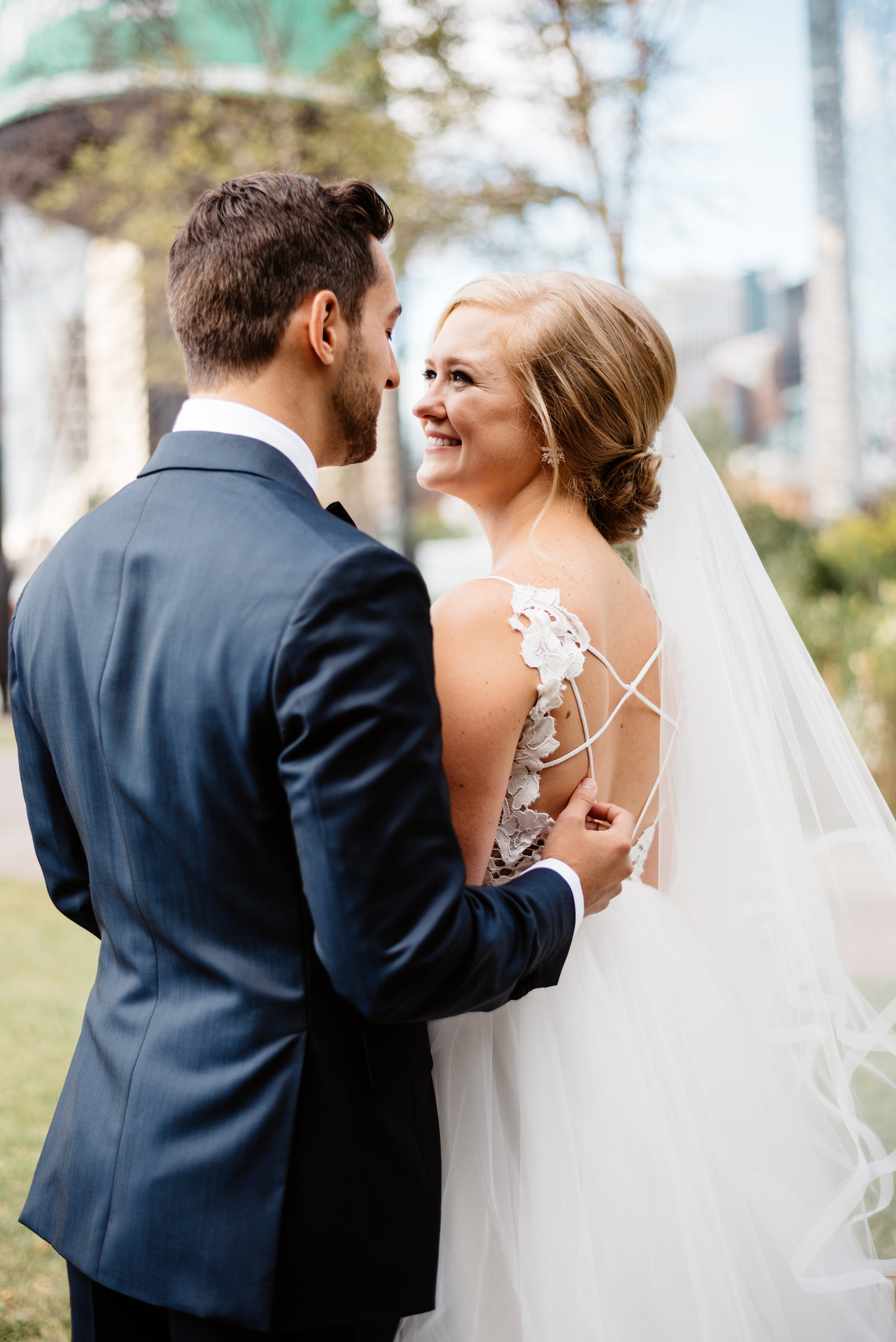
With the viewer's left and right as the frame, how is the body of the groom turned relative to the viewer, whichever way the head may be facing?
facing away from the viewer and to the right of the viewer

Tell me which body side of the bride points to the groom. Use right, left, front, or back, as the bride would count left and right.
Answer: left

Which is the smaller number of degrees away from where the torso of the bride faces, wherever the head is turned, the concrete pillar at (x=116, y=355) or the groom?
the concrete pillar

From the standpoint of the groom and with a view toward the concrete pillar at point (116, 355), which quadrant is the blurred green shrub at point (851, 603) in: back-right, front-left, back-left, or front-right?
front-right

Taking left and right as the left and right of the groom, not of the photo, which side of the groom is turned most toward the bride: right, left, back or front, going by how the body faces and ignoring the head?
front

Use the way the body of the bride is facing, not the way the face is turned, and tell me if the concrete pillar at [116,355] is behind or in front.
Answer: in front

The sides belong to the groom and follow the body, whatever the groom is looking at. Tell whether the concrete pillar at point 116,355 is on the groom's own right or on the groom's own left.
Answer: on the groom's own left

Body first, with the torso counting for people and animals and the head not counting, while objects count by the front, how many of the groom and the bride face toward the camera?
0

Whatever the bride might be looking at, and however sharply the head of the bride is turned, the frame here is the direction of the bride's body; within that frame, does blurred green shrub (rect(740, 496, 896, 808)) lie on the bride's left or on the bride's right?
on the bride's right

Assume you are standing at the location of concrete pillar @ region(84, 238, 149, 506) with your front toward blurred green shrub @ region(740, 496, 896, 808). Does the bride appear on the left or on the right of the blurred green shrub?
right

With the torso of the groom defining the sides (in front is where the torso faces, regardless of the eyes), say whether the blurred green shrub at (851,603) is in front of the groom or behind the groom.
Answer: in front
